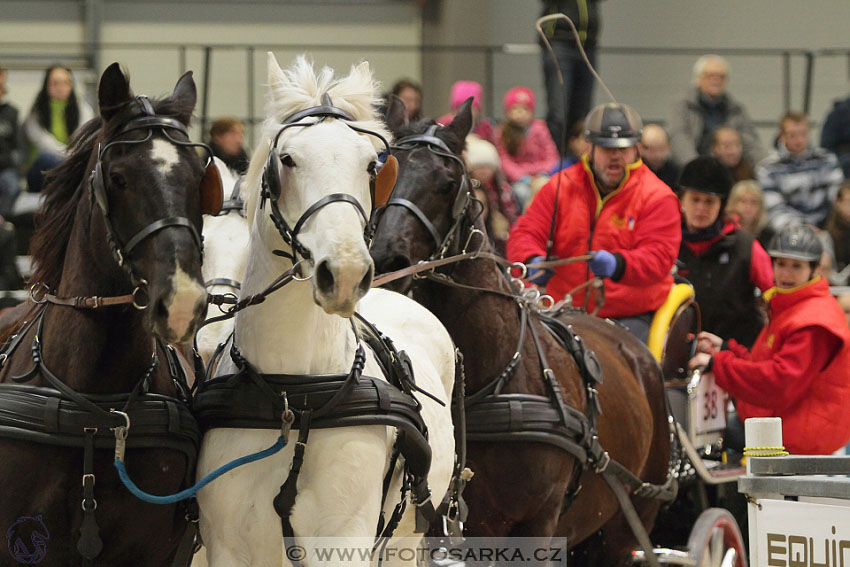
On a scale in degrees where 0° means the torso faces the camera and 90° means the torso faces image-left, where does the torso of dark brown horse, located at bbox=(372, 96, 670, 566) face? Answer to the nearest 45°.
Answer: approximately 45°

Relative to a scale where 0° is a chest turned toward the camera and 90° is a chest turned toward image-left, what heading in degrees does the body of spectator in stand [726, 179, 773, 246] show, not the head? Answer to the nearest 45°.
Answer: approximately 0°

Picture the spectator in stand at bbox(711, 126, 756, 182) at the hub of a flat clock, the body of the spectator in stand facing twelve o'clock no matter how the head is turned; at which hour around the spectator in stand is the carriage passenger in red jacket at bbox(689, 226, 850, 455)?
The carriage passenger in red jacket is roughly at 12 o'clock from the spectator in stand.

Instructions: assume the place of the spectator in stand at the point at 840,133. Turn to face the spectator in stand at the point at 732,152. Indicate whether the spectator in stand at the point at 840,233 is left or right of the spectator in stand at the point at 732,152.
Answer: left

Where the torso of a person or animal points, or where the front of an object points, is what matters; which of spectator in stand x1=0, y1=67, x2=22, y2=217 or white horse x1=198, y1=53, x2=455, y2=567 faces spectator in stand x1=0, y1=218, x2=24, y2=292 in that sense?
spectator in stand x1=0, y1=67, x2=22, y2=217

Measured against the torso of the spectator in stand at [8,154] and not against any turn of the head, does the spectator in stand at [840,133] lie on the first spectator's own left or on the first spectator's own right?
on the first spectator's own left

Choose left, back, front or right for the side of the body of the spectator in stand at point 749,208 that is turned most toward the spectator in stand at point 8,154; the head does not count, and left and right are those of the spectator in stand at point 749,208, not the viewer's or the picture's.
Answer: right

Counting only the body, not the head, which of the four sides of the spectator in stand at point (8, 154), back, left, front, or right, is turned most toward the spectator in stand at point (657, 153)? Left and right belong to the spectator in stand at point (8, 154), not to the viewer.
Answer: left

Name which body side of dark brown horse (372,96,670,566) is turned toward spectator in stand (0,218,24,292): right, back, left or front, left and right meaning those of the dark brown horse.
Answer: right

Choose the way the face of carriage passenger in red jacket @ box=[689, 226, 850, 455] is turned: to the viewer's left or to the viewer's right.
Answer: to the viewer's left

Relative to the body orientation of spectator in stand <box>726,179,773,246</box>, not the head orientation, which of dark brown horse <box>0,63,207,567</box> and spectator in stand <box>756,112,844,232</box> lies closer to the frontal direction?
the dark brown horse
